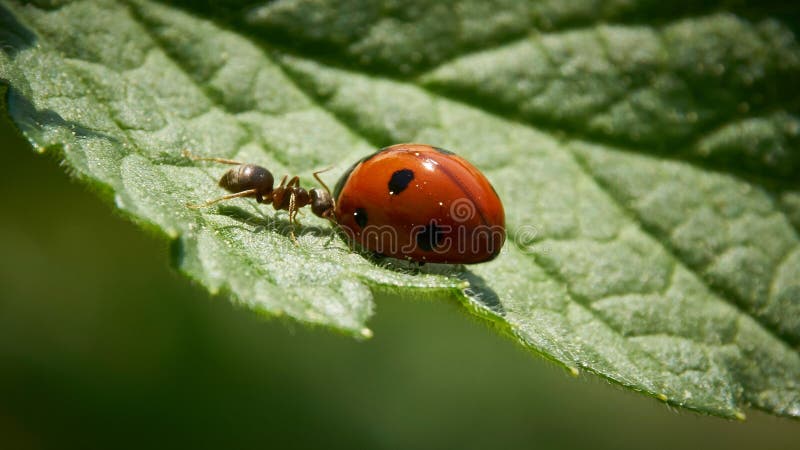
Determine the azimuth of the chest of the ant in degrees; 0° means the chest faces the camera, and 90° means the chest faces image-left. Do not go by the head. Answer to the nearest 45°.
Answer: approximately 270°

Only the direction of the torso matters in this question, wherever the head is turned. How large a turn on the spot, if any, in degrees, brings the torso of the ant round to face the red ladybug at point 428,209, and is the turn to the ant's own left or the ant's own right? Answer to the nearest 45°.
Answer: approximately 45° to the ant's own right
